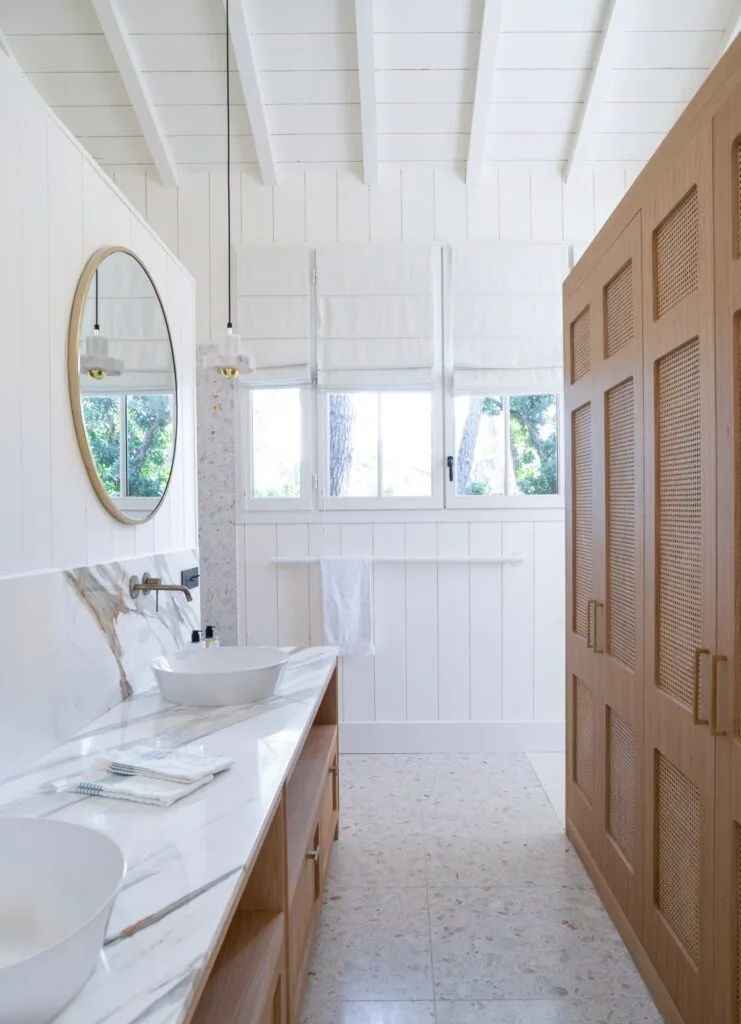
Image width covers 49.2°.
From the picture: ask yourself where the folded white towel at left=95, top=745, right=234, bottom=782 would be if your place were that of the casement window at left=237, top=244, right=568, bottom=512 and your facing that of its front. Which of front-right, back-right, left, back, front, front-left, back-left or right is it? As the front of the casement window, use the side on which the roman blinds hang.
front

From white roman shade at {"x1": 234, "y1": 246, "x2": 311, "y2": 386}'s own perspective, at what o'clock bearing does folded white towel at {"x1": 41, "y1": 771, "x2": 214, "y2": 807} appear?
The folded white towel is roughly at 12 o'clock from the white roman shade.

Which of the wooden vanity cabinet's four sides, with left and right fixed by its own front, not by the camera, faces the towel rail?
left

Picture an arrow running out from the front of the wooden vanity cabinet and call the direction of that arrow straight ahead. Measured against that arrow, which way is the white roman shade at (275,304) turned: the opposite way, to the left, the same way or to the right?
to the right

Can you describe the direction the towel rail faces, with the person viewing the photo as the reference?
facing the viewer

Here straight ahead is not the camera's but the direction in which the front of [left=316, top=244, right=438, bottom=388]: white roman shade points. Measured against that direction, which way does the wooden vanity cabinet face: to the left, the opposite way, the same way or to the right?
to the left

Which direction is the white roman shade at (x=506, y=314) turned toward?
toward the camera

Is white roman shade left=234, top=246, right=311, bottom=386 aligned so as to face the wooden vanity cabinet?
yes

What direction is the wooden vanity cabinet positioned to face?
to the viewer's right

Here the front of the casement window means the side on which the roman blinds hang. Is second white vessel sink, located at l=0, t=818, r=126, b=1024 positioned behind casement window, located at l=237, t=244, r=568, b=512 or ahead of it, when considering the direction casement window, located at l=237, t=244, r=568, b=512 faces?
ahead

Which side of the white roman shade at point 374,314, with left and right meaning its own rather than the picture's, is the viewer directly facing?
front

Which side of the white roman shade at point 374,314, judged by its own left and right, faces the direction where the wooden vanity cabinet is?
front

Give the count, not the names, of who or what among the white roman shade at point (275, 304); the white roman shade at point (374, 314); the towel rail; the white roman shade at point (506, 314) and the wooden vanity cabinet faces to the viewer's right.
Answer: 1
